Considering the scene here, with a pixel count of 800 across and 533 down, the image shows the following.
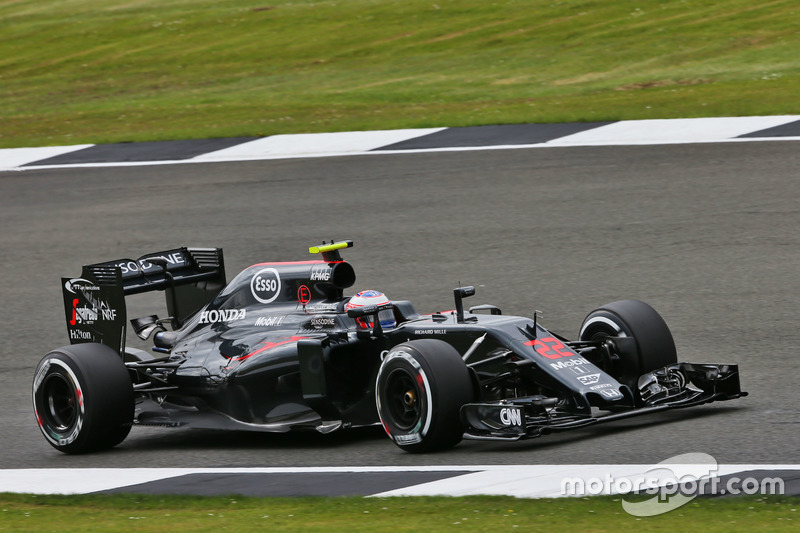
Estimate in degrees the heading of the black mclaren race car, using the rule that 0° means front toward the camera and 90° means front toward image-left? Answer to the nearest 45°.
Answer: approximately 315°
